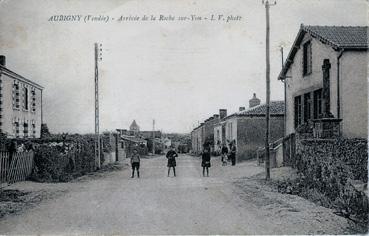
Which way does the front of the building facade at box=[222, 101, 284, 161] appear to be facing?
to the viewer's left

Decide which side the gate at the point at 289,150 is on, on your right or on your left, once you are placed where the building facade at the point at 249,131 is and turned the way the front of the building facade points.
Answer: on your left

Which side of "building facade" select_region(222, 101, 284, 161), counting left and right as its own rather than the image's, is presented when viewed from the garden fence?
left

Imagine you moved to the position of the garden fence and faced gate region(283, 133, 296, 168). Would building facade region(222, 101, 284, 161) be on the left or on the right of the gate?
left

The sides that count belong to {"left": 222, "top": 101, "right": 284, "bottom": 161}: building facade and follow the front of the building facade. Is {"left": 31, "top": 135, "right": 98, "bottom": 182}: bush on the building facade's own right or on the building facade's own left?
on the building facade's own left

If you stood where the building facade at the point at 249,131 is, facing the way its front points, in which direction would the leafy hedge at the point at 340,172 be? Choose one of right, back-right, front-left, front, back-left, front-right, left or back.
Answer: left
